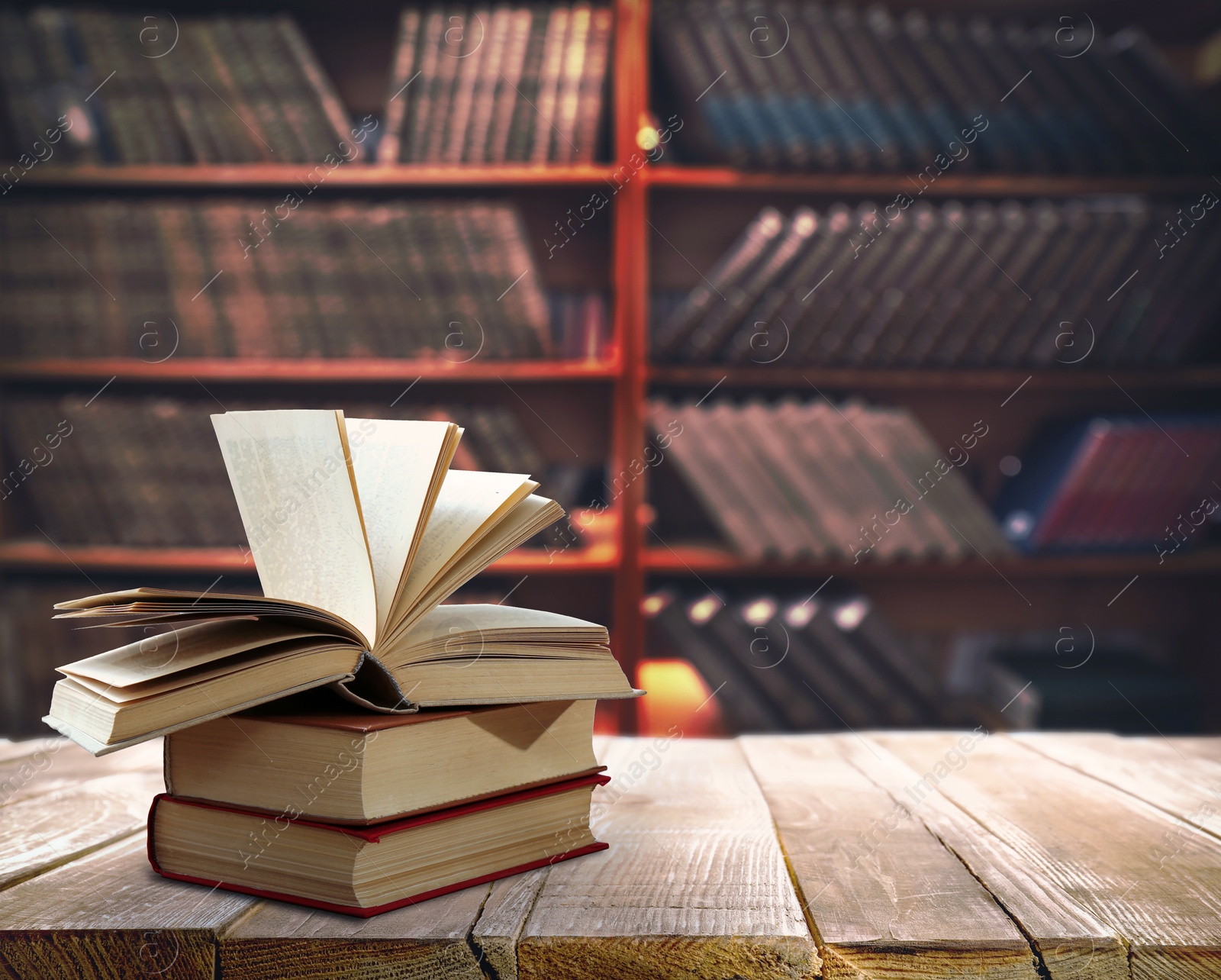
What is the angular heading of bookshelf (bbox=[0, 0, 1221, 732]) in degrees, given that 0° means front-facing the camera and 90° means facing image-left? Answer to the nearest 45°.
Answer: approximately 0°

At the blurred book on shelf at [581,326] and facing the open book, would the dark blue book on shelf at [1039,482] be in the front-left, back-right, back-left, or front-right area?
back-left

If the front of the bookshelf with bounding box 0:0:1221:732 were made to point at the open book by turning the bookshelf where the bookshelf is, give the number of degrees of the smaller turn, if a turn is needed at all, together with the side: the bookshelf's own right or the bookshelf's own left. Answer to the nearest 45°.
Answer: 0° — it already faces it
